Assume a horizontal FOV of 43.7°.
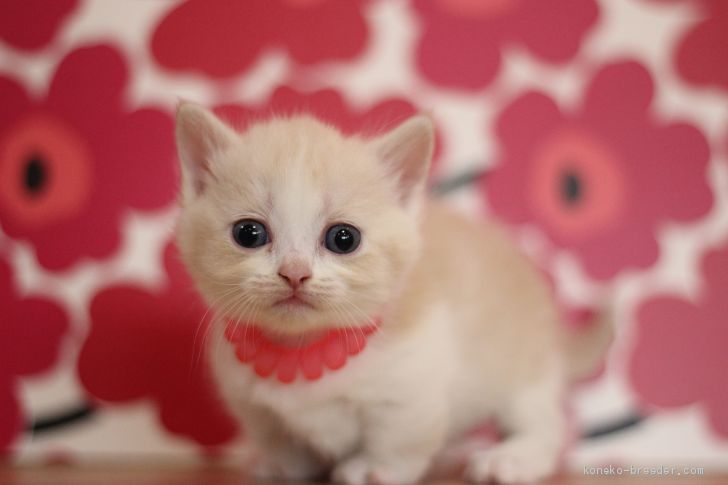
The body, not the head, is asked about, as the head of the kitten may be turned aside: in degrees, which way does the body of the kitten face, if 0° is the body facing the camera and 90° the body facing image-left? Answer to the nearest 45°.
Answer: approximately 45°
